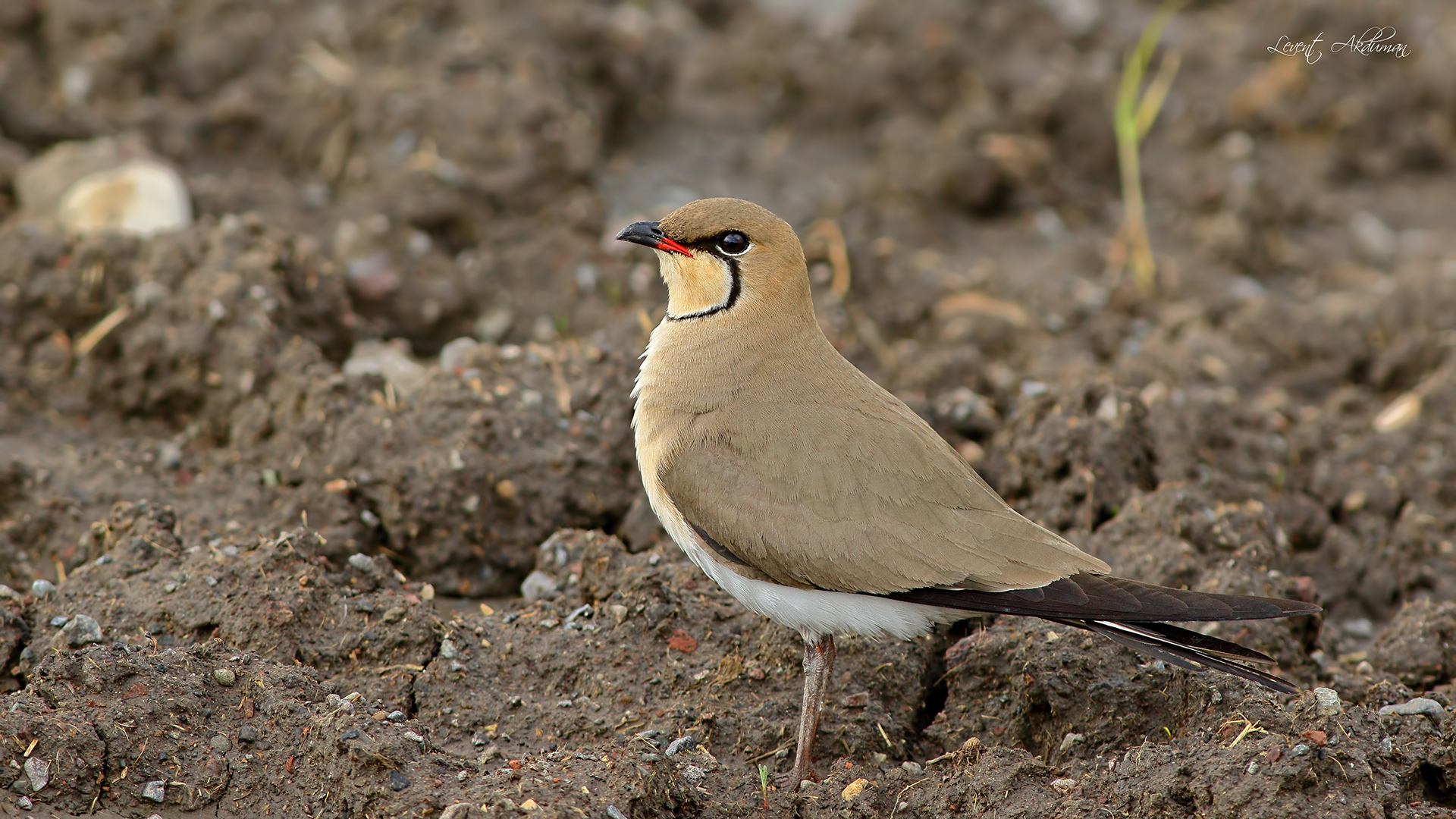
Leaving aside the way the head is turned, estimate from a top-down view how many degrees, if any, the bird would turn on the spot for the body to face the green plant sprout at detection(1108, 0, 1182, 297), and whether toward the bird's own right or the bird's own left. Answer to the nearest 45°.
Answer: approximately 90° to the bird's own right

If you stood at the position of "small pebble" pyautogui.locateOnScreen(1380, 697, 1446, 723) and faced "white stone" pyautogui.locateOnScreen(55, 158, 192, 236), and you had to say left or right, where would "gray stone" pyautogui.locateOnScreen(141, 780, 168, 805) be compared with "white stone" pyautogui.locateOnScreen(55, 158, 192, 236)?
left

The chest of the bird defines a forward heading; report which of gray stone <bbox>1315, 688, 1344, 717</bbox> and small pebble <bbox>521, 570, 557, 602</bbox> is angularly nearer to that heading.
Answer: the small pebble

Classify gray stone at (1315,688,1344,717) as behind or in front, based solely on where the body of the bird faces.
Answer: behind

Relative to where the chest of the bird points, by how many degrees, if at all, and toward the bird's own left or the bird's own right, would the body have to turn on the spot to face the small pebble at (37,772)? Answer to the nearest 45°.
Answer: approximately 45° to the bird's own left

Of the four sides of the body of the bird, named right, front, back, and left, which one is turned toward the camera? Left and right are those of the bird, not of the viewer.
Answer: left

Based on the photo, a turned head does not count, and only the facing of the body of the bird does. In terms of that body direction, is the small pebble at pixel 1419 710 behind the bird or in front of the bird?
behind

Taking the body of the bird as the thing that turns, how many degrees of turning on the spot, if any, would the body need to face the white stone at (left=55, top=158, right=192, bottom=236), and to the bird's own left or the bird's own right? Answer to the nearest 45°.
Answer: approximately 45° to the bird's own right

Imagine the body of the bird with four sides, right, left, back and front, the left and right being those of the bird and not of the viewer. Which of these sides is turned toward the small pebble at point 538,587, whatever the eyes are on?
front
